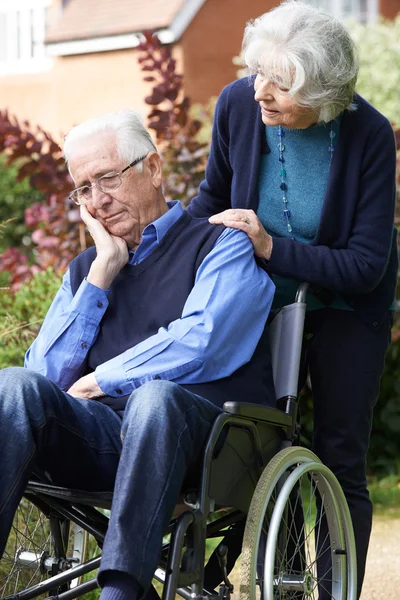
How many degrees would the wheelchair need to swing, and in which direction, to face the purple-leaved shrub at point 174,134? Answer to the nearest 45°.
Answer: approximately 135° to its right

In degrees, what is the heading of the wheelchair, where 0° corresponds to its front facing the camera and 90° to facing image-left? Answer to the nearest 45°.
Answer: approximately 45°

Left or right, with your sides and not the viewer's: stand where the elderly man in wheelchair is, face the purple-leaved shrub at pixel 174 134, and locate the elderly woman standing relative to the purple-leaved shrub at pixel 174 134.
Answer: right

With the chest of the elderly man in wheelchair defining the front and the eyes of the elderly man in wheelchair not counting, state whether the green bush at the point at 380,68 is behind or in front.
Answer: behind

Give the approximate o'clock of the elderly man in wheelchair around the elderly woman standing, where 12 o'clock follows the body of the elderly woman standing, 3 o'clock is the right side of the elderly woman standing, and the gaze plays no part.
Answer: The elderly man in wheelchair is roughly at 12 o'clock from the elderly woman standing.

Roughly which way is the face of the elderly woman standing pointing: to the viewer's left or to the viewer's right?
to the viewer's left

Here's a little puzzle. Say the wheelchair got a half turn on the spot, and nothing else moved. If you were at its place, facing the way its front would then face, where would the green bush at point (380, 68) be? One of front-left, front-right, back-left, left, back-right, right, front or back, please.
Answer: front-left

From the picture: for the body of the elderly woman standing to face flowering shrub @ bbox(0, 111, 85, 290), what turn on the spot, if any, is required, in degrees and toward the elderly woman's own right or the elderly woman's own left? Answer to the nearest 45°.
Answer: approximately 90° to the elderly woman's own right

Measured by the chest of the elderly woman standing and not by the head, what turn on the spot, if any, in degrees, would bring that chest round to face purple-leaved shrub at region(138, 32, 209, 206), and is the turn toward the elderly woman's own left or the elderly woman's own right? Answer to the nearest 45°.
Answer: approximately 135° to the elderly woman's own right

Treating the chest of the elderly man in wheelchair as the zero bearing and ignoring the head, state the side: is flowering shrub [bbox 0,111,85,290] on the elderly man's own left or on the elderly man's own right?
on the elderly man's own right

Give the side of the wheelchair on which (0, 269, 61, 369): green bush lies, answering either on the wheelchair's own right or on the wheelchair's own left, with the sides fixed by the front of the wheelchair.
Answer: on the wheelchair's own right

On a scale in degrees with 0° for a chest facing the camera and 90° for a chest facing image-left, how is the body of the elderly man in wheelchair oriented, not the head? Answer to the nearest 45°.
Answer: approximately 45°
